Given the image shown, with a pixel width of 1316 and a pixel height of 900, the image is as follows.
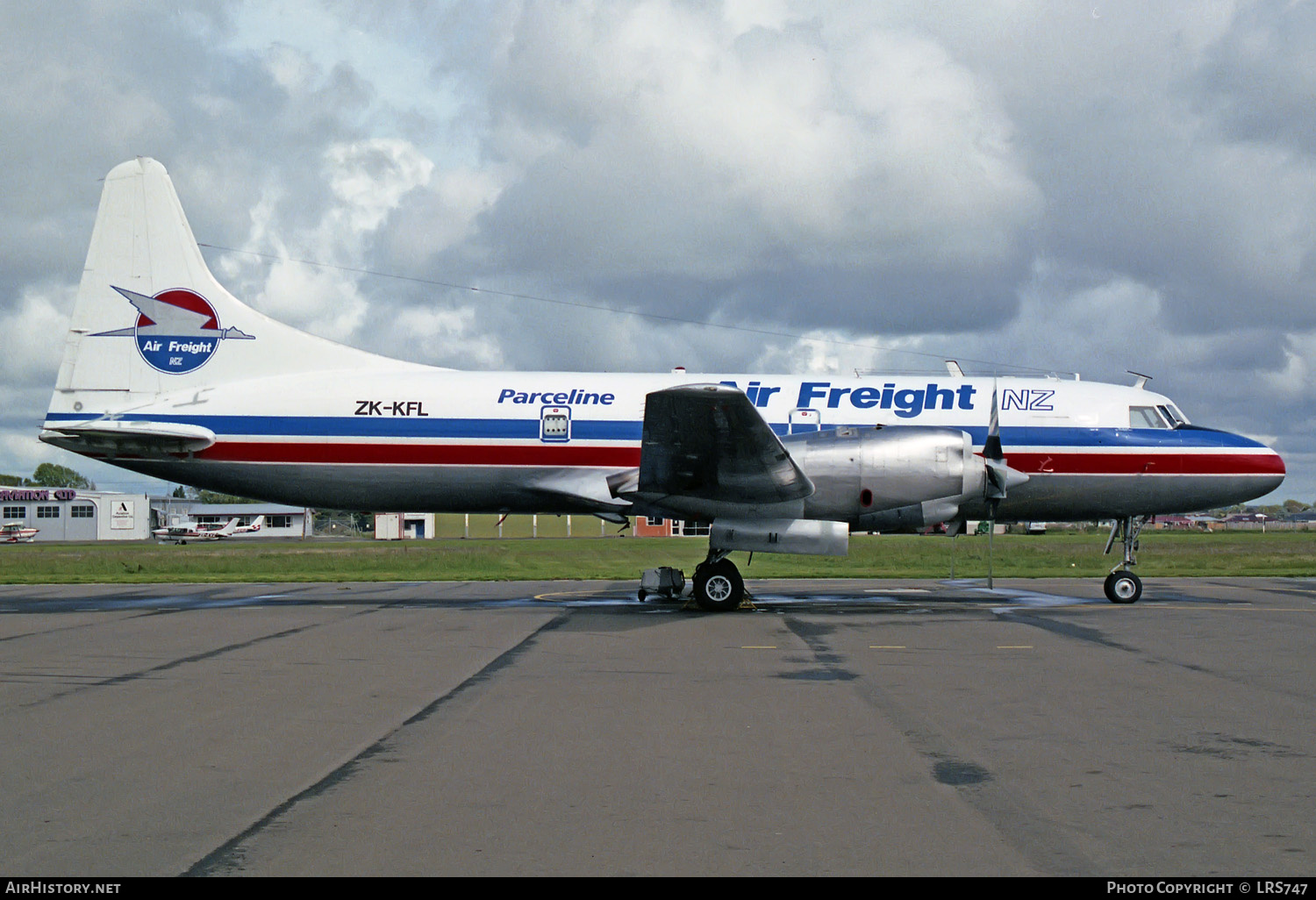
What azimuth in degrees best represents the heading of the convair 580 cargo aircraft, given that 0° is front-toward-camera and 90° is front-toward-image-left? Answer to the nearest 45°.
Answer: approximately 270°
